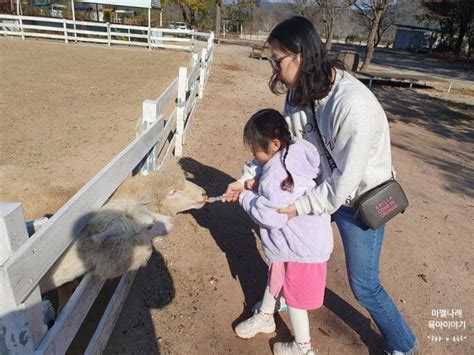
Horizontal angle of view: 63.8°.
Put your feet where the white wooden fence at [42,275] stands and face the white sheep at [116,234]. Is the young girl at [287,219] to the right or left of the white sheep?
right

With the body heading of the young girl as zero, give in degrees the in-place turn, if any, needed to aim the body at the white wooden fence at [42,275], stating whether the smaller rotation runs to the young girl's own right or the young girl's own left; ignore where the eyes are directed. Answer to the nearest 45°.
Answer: approximately 45° to the young girl's own left

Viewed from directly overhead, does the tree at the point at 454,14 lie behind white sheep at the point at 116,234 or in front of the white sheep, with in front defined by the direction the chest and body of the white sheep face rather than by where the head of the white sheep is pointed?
in front

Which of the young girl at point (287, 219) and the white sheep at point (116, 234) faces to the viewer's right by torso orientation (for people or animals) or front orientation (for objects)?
the white sheep

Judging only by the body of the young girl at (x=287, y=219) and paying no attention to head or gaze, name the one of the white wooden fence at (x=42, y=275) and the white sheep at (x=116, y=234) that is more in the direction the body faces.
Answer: the white sheep

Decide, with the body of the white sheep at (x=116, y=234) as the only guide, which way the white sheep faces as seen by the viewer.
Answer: to the viewer's right

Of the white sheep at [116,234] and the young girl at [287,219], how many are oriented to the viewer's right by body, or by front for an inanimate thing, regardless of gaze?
1

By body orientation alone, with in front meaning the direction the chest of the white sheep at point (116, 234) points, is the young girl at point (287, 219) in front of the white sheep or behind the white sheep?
in front

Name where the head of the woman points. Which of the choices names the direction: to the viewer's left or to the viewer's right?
to the viewer's left

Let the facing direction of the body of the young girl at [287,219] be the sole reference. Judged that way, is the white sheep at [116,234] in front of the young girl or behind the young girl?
in front

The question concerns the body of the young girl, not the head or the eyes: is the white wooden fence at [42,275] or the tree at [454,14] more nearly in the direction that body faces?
the white wooden fence

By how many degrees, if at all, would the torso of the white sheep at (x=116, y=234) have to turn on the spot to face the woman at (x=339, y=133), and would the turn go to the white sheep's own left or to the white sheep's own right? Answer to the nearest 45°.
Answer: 0° — it already faces them

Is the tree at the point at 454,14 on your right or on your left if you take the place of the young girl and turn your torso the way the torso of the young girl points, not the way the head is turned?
on your right

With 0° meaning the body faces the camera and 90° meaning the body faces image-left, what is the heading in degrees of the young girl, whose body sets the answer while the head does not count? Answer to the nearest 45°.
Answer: approximately 90°

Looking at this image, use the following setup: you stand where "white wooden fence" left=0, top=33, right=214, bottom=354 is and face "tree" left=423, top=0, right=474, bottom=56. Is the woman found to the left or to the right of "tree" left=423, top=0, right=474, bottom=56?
right

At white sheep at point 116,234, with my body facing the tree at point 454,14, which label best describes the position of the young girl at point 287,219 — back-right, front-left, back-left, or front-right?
front-right
